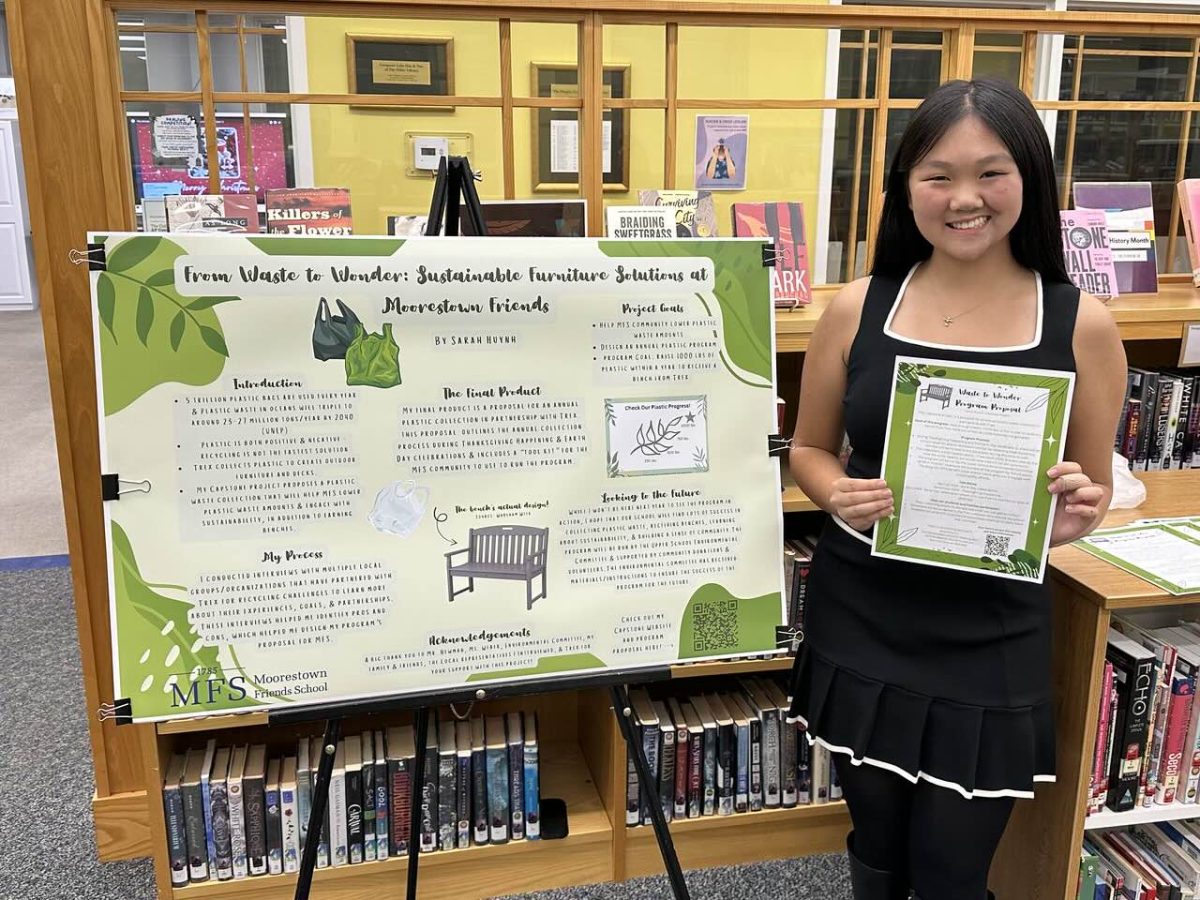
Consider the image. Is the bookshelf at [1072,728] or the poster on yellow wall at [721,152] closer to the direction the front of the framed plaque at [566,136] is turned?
the bookshelf

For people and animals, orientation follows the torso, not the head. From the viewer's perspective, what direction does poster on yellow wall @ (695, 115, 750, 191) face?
toward the camera

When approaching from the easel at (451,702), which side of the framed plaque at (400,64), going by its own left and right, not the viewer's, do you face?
front

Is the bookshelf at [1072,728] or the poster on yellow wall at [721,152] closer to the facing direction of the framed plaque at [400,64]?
the bookshelf

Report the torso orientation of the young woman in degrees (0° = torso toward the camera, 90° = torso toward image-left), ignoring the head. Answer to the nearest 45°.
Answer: approximately 0°

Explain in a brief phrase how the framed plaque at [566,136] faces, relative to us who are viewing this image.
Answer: facing the viewer

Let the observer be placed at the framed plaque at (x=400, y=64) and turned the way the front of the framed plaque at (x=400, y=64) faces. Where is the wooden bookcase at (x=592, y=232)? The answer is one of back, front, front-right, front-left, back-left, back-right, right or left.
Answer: front

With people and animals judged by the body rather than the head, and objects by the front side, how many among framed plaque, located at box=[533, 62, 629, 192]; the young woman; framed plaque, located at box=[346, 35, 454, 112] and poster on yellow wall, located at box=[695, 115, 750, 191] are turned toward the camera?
4

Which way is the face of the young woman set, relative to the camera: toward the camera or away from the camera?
toward the camera

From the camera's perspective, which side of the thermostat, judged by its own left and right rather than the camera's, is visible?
front

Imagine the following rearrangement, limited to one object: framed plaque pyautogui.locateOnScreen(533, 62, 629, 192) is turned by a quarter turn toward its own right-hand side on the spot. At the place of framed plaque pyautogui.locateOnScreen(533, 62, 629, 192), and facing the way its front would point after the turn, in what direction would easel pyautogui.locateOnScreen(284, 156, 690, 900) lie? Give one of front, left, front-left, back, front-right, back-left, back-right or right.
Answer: left

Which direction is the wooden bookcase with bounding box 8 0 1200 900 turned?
toward the camera

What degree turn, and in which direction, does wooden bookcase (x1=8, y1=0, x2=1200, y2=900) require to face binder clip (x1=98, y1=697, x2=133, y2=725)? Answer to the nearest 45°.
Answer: approximately 45° to its right

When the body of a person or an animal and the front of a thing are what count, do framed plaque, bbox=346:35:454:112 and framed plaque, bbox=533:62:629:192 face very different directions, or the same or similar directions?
same or similar directions

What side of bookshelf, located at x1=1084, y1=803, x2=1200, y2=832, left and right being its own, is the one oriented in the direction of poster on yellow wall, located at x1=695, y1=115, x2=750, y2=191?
back
